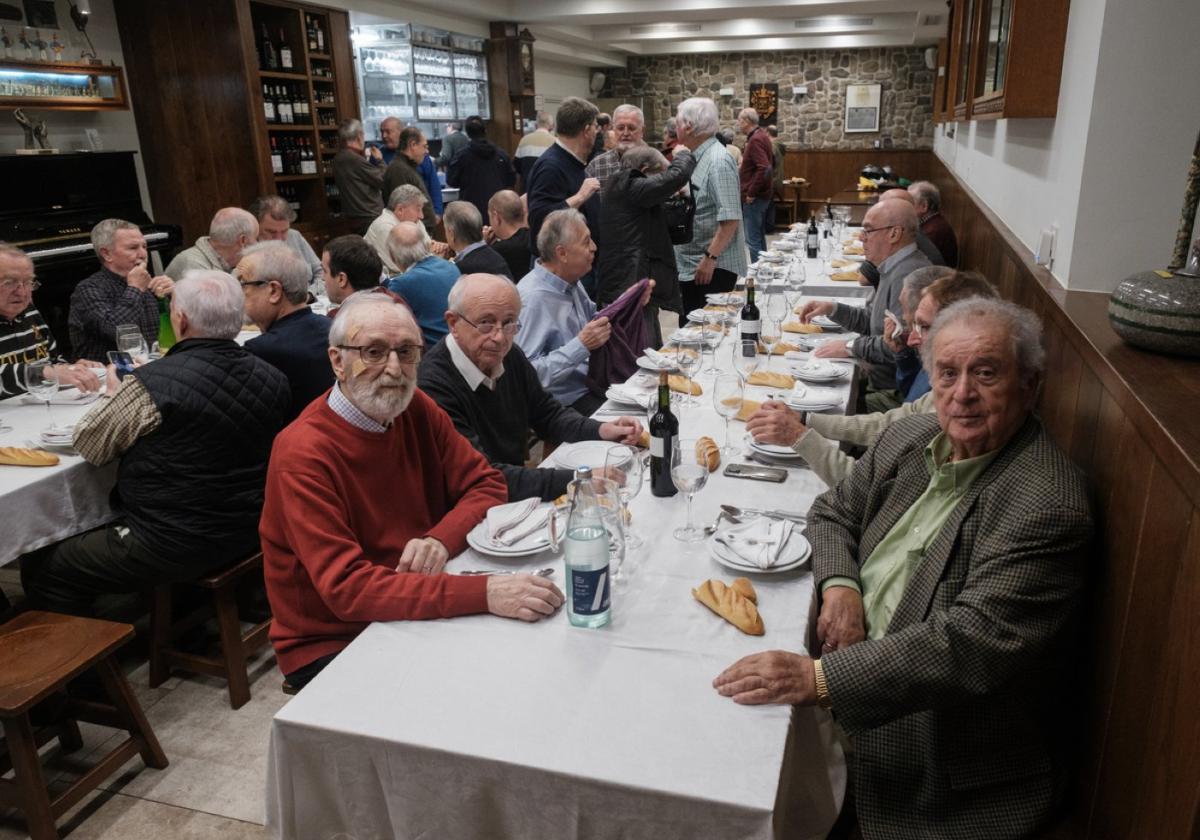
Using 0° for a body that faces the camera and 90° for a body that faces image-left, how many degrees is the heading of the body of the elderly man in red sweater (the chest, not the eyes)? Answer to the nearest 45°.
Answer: approximately 315°

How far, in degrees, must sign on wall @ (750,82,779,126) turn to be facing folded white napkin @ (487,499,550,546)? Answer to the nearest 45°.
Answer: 0° — it already faces it

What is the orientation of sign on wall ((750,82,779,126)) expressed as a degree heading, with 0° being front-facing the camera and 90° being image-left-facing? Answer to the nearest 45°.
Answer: approximately 0°

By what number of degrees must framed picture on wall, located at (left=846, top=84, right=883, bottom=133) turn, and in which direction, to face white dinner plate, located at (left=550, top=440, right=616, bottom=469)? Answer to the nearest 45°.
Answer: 0° — it already faces it

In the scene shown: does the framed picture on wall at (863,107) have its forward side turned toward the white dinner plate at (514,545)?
yes

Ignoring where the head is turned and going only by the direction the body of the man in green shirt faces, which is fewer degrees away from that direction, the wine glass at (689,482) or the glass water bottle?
the glass water bottle

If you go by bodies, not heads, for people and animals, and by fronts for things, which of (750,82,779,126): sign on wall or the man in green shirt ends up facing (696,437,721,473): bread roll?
the sign on wall

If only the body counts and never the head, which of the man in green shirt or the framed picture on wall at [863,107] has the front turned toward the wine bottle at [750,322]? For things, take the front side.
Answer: the framed picture on wall

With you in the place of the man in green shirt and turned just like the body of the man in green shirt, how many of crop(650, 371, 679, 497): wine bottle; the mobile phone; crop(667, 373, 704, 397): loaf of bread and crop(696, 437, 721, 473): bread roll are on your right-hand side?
4

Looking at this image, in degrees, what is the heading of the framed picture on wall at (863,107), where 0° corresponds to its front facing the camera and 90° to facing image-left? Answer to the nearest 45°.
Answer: approximately 0°

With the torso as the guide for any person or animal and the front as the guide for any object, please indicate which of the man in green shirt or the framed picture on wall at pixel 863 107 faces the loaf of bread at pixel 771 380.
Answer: the framed picture on wall

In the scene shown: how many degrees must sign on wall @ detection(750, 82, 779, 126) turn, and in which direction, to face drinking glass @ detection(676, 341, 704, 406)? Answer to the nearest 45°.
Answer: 0° — it already faces it

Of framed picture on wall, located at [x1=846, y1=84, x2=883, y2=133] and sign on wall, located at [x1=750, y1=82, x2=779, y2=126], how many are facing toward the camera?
2

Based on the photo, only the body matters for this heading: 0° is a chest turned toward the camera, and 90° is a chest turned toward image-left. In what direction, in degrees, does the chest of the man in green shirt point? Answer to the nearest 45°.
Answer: approximately 45°

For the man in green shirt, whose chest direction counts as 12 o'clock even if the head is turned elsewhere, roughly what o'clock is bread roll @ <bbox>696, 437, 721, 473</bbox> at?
The bread roll is roughly at 3 o'clock from the man in green shirt.
